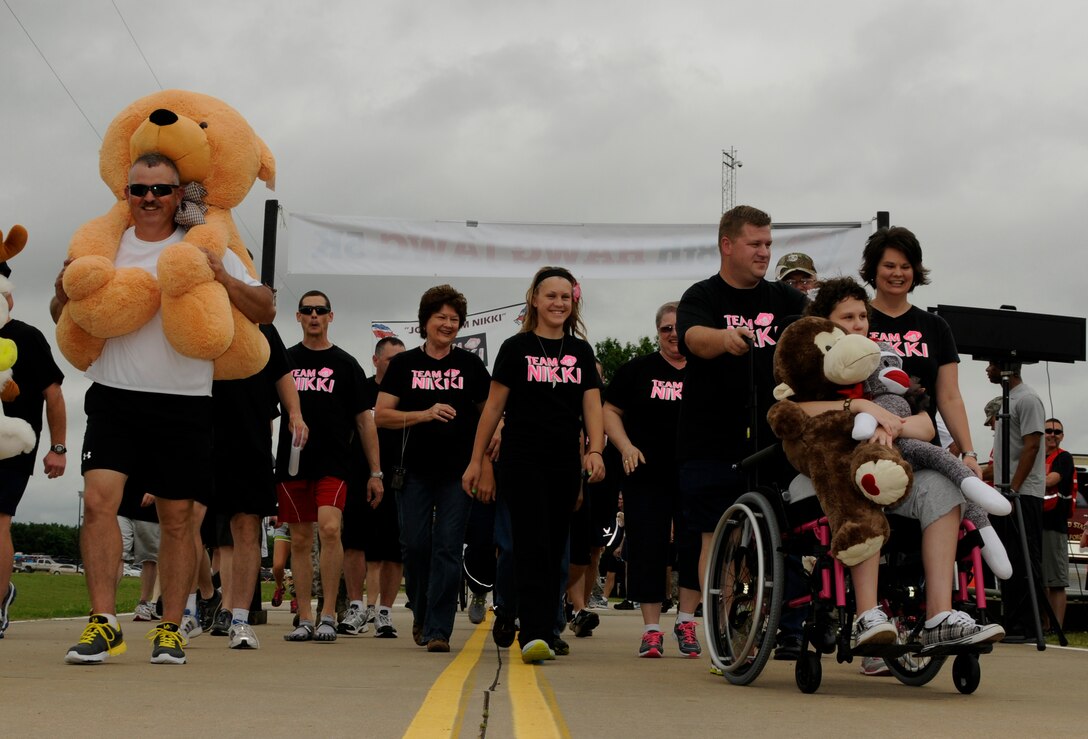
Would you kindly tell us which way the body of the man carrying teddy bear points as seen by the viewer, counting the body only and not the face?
toward the camera

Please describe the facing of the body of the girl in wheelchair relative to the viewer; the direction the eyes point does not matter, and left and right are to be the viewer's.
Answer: facing the viewer and to the right of the viewer

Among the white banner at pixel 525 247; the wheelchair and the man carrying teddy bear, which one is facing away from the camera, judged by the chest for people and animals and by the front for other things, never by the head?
the white banner

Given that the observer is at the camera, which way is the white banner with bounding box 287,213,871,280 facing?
facing away from the viewer

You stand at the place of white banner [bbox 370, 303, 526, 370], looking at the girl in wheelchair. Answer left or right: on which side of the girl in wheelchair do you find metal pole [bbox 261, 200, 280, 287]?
right

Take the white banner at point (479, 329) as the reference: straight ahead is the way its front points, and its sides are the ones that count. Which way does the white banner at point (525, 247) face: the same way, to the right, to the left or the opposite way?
the opposite way

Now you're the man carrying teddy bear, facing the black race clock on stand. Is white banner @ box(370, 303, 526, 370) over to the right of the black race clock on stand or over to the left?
left

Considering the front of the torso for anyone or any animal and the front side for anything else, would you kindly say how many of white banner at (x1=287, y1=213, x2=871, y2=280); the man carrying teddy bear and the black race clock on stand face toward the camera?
1

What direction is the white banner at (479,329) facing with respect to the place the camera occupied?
facing the viewer

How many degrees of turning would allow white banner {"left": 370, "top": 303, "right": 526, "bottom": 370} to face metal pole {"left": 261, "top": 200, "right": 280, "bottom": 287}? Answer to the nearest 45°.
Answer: approximately 45° to its right
